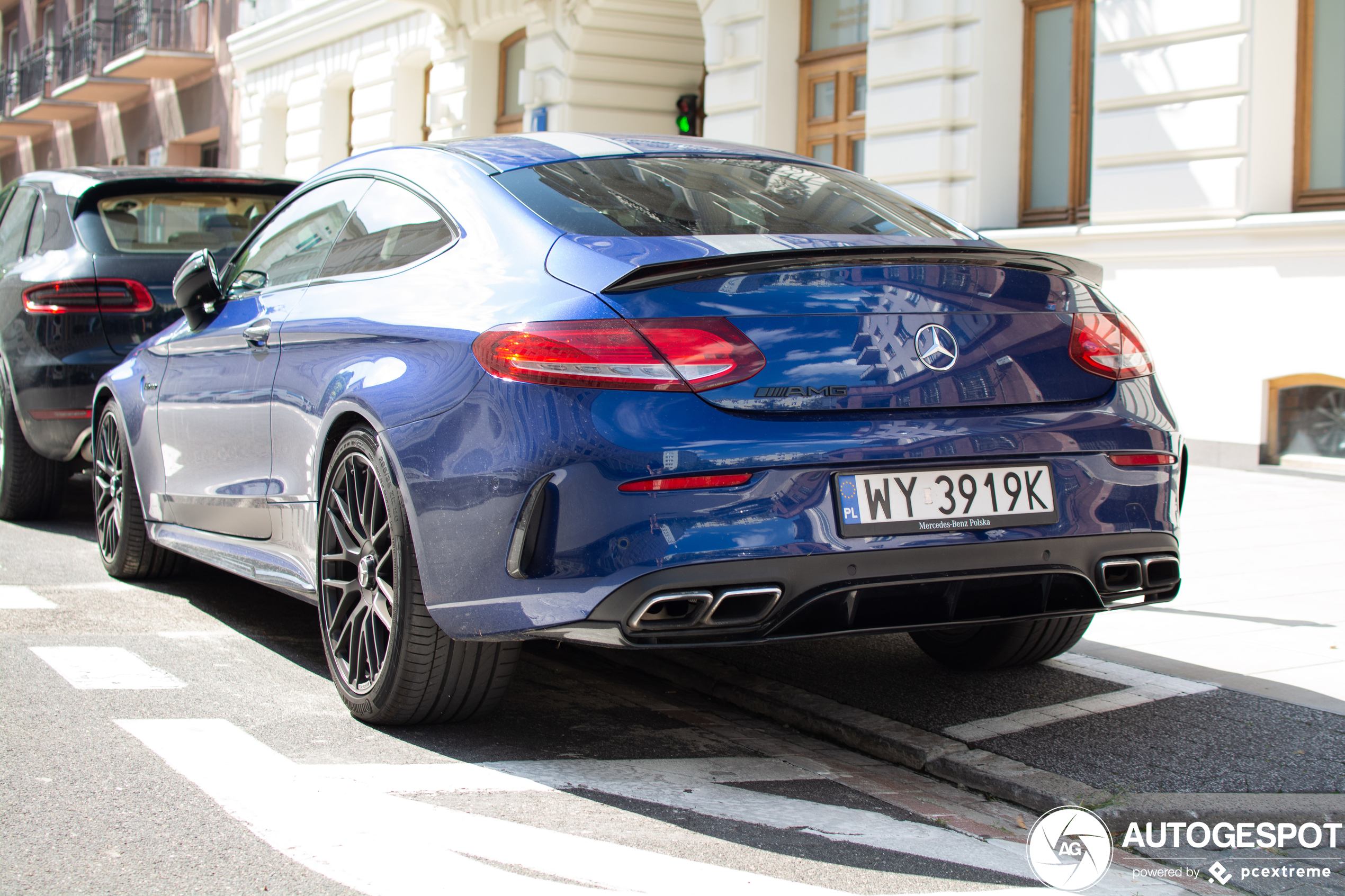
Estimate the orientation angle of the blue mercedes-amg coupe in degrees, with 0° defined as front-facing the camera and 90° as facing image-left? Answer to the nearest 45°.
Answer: approximately 135°

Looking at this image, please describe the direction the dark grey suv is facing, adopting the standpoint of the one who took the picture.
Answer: facing away from the viewer and to the left of the viewer

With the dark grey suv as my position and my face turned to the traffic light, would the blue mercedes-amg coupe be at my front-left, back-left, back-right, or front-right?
back-right

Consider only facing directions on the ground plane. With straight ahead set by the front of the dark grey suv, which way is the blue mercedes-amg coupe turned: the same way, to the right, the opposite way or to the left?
the same way

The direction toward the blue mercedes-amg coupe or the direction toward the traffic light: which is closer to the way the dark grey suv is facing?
the traffic light

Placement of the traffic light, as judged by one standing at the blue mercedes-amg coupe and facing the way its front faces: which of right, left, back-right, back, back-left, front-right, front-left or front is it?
front-right

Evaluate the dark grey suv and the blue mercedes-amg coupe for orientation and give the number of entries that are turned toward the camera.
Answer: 0

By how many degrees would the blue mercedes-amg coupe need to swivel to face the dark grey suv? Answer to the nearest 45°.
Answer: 0° — it already faces it

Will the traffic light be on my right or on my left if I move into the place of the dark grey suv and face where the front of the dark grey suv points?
on my right
